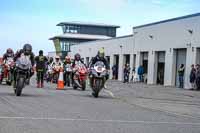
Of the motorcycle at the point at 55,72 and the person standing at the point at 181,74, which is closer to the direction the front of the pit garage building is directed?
the motorcycle

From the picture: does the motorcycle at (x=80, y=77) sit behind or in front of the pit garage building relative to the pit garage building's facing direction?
in front

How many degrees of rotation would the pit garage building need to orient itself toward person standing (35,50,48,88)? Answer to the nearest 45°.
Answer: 0° — it already faces them

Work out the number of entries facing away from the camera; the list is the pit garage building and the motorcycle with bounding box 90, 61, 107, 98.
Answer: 0

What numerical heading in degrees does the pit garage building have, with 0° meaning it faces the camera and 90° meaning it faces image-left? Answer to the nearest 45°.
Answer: approximately 45°
